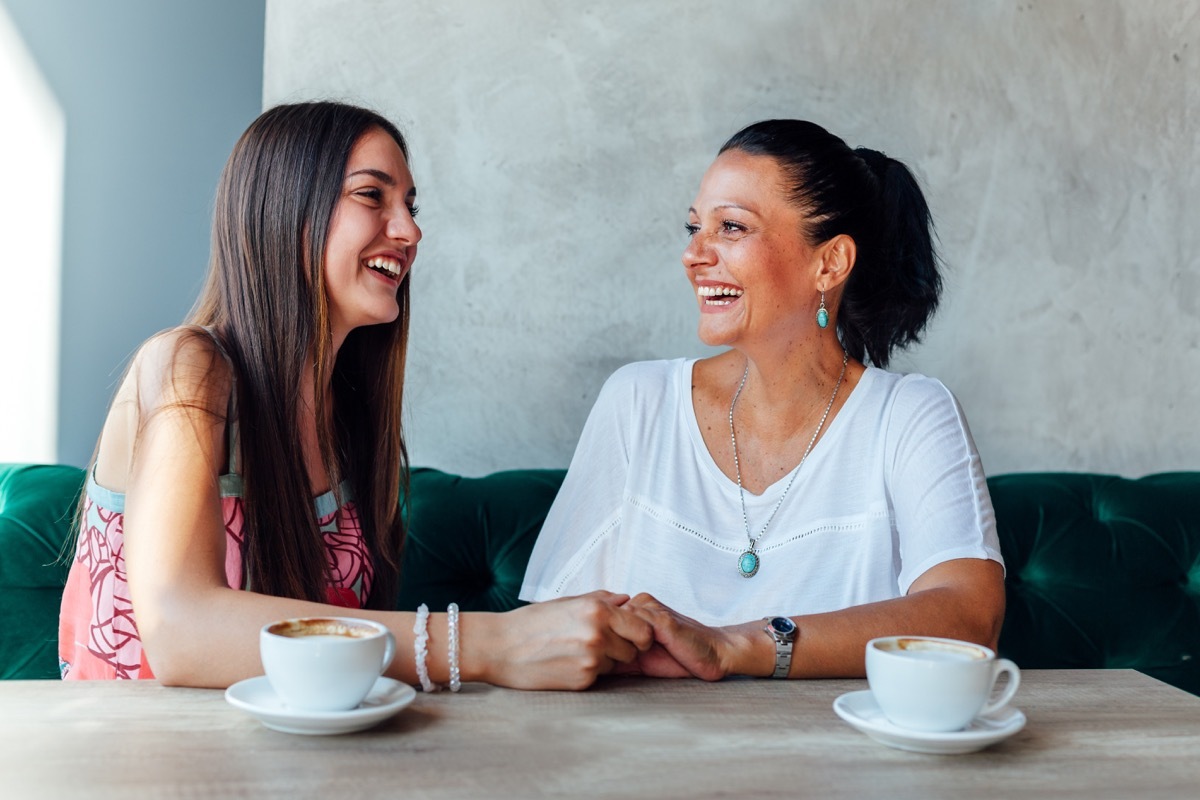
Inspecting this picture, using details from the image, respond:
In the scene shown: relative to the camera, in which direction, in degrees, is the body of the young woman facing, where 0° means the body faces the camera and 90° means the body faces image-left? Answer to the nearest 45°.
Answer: approximately 315°

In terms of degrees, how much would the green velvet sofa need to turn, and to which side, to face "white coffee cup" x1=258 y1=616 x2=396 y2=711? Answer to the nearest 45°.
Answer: approximately 45° to its right

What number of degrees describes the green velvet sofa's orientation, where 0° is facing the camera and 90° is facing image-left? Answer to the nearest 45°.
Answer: approximately 0°

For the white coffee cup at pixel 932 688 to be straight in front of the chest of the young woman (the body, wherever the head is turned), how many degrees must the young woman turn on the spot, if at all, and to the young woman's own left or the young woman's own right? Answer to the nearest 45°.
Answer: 0° — they already face it

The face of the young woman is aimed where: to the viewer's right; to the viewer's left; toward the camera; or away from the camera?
to the viewer's right
